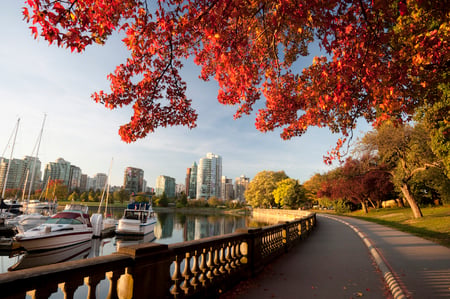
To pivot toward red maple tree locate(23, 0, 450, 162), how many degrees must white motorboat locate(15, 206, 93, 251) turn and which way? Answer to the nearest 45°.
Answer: approximately 45° to its left

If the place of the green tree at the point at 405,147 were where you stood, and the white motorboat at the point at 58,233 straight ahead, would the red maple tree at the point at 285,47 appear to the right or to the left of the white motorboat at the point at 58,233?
left

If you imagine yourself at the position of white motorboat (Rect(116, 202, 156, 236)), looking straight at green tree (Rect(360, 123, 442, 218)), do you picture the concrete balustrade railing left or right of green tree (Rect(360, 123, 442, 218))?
right

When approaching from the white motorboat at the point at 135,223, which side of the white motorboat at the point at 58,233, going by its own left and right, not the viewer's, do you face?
back

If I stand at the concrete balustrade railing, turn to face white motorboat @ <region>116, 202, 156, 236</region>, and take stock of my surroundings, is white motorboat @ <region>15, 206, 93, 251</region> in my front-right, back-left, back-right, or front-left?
front-left

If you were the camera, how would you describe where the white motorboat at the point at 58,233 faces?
facing the viewer and to the left of the viewer

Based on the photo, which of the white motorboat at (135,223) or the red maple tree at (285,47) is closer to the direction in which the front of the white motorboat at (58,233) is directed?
the red maple tree

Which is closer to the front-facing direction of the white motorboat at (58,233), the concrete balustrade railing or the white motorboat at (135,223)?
the concrete balustrade railing
